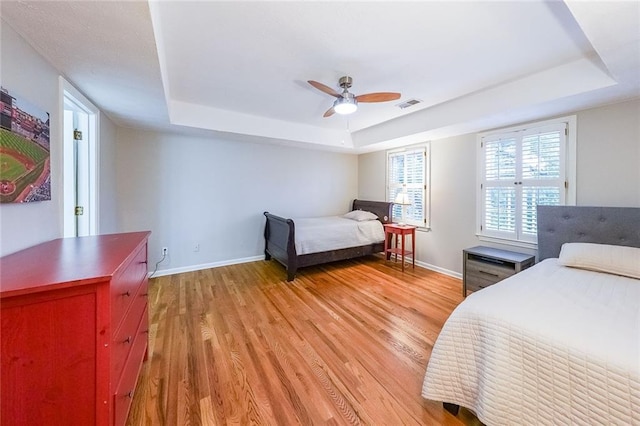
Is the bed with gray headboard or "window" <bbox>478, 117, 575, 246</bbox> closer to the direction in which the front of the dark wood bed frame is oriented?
the bed with gray headboard

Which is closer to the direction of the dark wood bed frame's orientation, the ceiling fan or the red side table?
the ceiling fan

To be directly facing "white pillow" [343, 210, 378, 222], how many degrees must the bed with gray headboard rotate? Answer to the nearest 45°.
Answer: approximately 90° to its right

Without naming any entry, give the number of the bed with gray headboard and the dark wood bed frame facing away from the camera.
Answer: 0

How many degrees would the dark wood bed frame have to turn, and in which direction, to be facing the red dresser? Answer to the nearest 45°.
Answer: approximately 45° to its left

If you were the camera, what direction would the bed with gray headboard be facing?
facing the viewer and to the left of the viewer

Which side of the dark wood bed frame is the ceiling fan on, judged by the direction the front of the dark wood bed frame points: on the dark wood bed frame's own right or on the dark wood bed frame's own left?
on the dark wood bed frame's own left

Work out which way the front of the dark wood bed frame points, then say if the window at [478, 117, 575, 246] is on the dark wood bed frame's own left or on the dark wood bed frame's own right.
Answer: on the dark wood bed frame's own left

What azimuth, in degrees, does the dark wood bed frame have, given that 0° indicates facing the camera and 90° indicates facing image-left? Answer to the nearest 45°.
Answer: approximately 45°

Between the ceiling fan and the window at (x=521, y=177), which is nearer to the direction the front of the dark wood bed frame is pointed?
the ceiling fan

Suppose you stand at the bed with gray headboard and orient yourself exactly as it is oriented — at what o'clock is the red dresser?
The red dresser is roughly at 12 o'clock from the bed with gray headboard.
